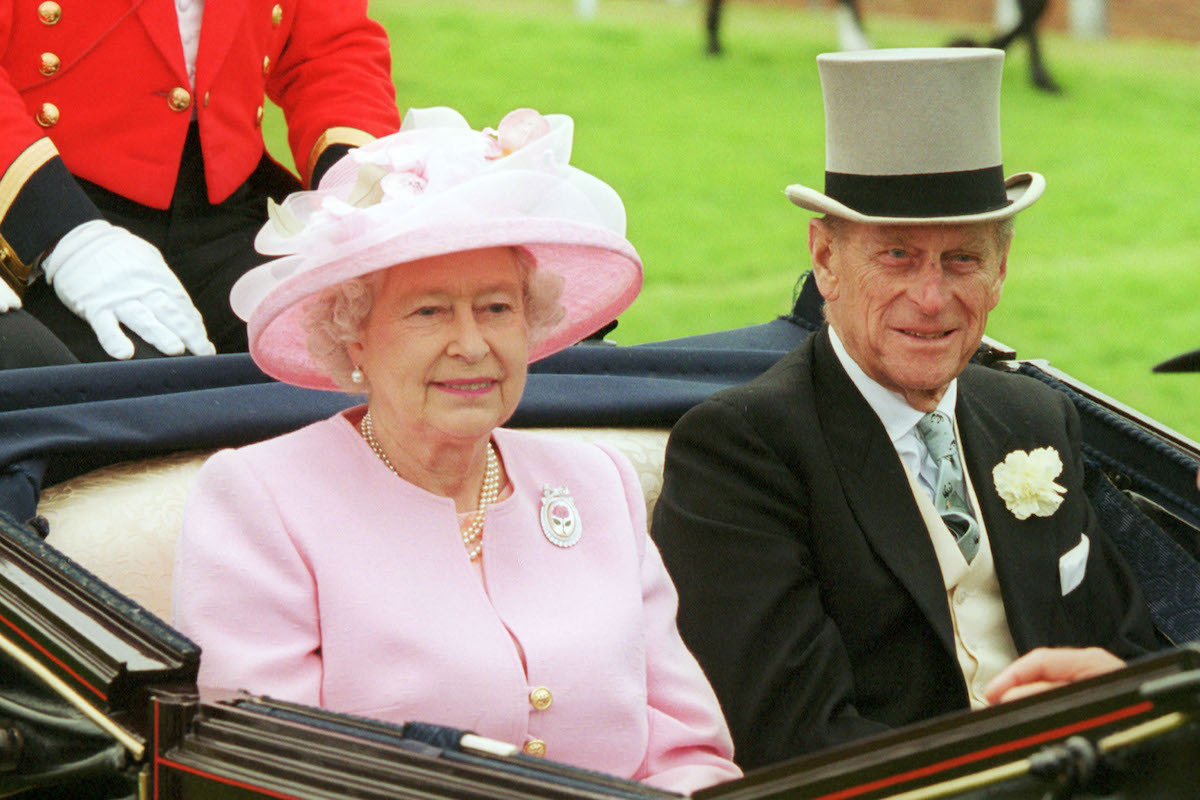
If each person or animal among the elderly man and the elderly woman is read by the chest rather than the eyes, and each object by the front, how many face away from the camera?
0

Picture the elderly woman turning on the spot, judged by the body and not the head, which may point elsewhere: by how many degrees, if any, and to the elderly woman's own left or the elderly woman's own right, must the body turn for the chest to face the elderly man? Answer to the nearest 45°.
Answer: approximately 90° to the elderly woman's own left

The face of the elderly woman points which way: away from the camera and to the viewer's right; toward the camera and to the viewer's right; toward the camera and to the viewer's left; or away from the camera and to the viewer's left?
toward the camera and to the viewer's right

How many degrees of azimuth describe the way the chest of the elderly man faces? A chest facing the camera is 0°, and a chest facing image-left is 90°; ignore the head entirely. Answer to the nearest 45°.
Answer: approximately 315°

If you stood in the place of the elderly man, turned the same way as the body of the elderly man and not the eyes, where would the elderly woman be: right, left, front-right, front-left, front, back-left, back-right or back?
right
